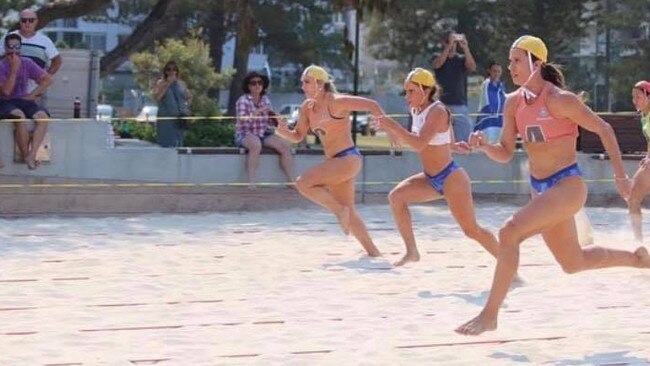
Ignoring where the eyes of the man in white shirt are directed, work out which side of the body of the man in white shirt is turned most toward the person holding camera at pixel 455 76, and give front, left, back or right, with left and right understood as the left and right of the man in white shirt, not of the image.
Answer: left

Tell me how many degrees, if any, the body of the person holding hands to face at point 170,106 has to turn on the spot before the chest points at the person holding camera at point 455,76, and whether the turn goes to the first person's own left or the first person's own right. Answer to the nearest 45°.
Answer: approximately 90° to the first person's own left

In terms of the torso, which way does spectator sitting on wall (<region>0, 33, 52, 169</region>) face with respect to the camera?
toward the camera

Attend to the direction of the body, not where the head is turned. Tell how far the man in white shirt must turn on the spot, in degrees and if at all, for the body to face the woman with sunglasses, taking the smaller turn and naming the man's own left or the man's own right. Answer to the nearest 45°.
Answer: approximately 90° to the man's own left

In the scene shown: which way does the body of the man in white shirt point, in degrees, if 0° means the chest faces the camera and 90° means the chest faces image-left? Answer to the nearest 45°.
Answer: approximately 0°

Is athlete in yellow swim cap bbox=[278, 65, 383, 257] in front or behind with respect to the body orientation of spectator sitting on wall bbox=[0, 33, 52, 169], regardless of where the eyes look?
in front

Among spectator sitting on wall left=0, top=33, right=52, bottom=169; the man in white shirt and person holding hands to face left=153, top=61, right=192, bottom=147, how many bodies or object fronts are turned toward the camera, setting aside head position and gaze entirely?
3

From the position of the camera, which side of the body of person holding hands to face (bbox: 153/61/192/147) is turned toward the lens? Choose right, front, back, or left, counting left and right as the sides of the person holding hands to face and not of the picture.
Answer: front
